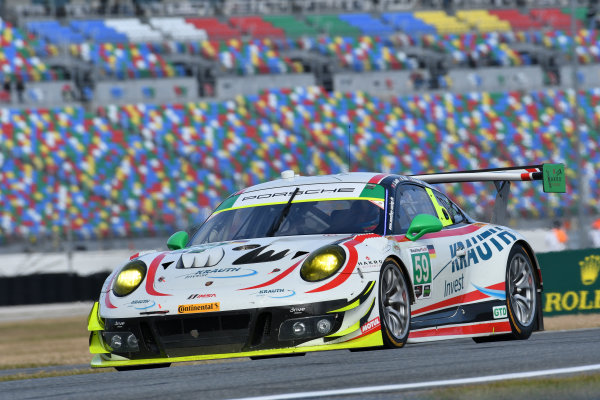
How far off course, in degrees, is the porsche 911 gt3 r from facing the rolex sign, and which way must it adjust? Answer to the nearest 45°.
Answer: approximately 180°

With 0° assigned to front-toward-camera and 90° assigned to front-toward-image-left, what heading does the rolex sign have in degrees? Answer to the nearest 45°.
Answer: approximately 0°
